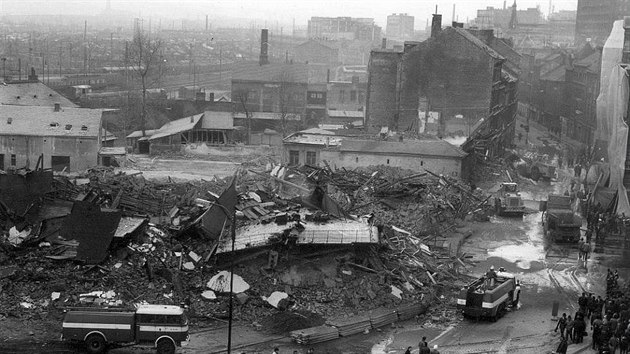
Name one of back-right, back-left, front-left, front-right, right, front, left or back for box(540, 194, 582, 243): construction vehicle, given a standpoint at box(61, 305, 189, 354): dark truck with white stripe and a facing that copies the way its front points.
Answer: front-left

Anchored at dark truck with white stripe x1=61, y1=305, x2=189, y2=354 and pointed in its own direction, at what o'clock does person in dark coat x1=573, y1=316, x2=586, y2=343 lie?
The person in dark coat is roughly at 12 o'clock from the dark truck with white stripe.

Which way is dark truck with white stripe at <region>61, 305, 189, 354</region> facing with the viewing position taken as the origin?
facing to the right of the viewer
